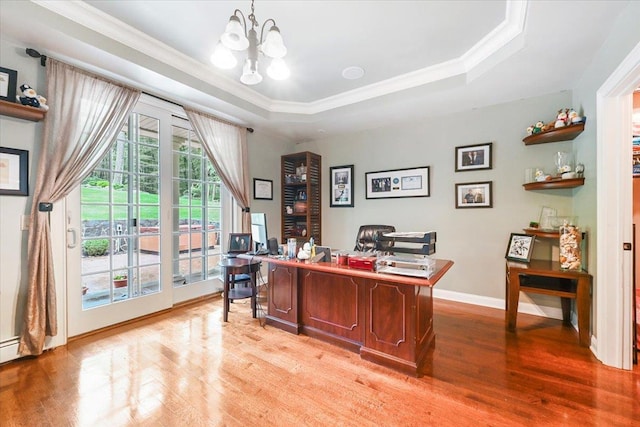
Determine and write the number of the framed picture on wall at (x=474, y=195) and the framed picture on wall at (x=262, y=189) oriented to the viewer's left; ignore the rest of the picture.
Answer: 0

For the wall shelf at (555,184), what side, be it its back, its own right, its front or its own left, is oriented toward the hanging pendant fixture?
front

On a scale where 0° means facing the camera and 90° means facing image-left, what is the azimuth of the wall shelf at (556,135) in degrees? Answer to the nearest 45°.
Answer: approximately 45°

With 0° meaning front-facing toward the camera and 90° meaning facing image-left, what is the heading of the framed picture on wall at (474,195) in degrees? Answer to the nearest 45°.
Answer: approximately 0°

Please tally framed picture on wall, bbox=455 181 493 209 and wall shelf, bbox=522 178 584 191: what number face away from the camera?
0

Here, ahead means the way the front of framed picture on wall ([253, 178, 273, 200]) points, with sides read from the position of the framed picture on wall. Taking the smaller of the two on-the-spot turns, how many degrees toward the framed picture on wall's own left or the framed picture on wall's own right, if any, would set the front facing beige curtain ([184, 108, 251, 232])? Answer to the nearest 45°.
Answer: approximately 90° to the framed picture on wall's own right
